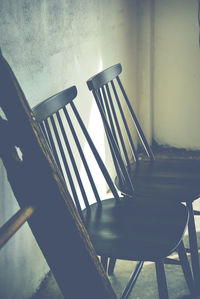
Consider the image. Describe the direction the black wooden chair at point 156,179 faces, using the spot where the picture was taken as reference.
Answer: facing the viewer and to the right of the viewer

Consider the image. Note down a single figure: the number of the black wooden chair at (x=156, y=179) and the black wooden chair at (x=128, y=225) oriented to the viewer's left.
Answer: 0
